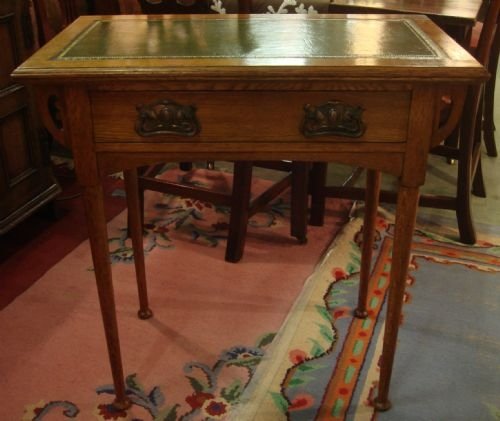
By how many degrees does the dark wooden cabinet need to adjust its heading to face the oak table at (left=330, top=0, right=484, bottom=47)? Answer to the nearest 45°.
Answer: approximately 45° to its left

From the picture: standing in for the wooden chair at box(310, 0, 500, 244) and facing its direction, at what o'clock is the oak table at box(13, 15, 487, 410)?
The oak table is roughly at 10 o'clock from the wooden chair.

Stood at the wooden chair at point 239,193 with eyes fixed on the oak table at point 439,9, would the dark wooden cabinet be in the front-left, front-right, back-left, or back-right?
back-left

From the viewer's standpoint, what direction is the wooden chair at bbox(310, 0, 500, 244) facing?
to the viewer's left
